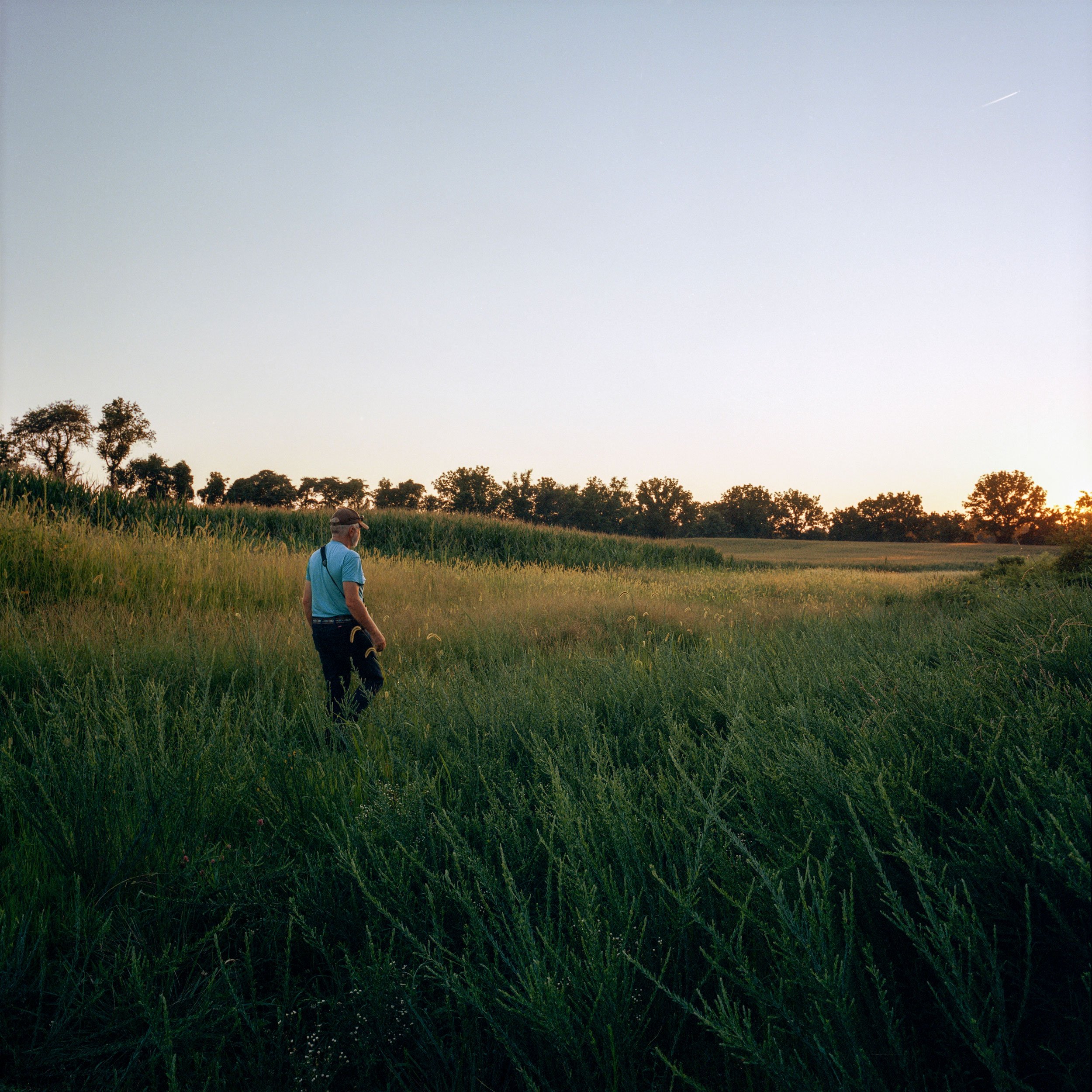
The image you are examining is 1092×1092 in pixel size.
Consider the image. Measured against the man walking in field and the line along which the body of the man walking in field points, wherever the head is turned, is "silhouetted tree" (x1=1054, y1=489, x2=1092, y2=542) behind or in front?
in front

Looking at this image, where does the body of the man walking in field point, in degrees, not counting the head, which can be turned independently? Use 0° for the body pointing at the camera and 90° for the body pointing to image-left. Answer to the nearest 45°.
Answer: approximately 225°
